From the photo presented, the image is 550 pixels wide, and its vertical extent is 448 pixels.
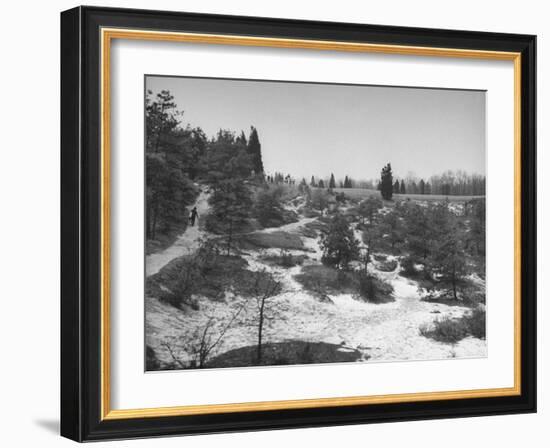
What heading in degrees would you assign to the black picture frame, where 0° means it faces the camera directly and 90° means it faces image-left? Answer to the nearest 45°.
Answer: approximately 315°
